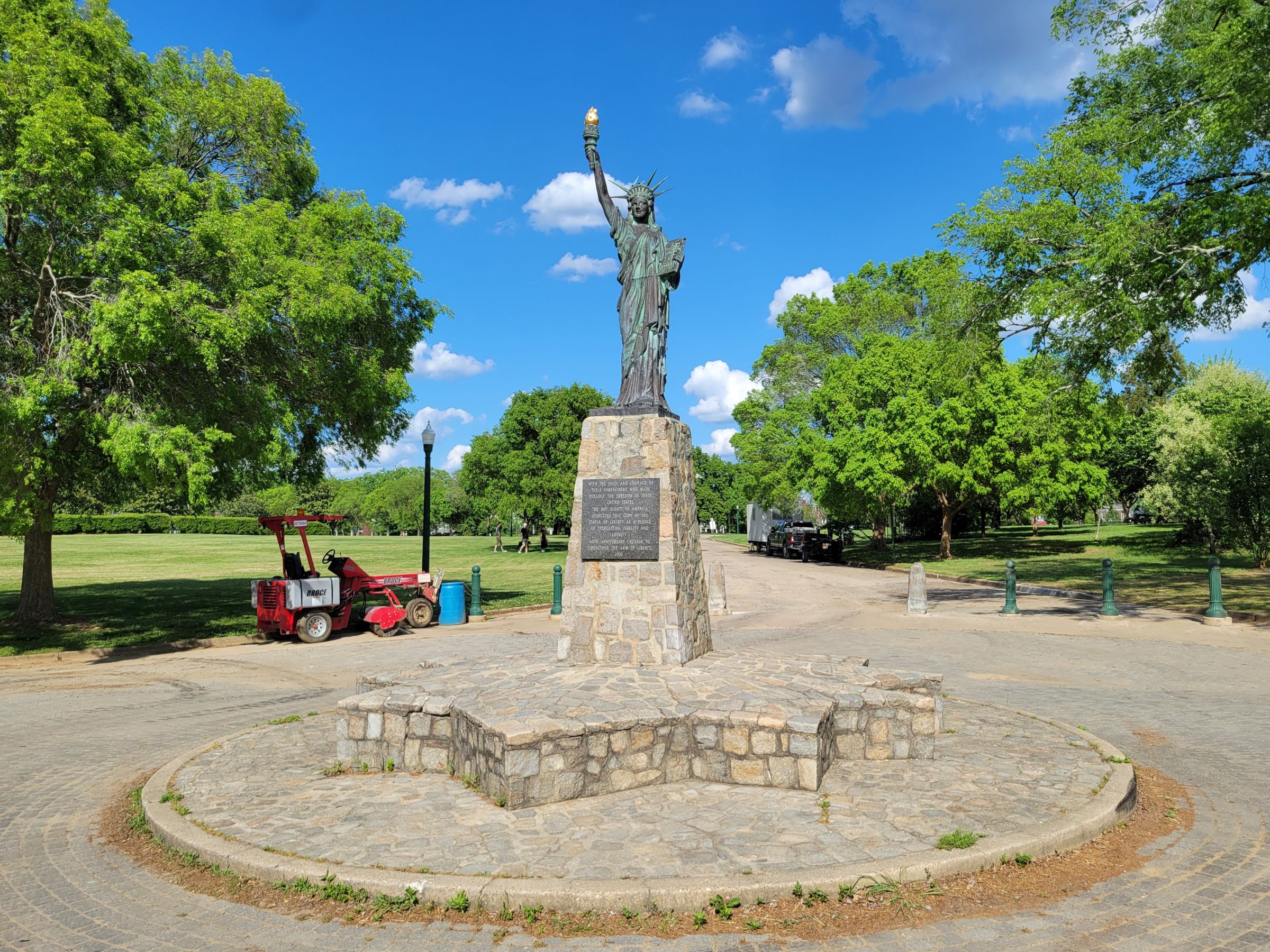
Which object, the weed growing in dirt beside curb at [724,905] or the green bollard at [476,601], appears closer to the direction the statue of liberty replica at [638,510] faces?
the weed growing in dirt beside curb

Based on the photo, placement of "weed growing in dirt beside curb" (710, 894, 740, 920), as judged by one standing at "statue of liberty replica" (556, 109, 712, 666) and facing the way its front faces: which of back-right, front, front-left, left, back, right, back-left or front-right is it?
front

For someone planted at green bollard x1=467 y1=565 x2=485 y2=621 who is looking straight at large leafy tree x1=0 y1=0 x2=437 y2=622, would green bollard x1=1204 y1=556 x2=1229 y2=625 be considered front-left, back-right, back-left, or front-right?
back-left

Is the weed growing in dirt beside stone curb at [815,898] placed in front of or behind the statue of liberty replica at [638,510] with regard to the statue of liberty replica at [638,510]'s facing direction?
in front

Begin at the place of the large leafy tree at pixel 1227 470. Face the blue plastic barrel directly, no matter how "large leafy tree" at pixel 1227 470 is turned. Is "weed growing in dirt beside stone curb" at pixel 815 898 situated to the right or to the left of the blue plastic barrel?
left

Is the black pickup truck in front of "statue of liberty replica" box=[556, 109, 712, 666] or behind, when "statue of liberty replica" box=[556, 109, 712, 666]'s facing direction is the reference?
behind

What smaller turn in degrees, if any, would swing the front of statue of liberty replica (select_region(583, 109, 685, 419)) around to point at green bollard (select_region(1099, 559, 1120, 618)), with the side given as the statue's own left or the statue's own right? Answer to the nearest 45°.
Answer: approximately 135° to the statue's own left

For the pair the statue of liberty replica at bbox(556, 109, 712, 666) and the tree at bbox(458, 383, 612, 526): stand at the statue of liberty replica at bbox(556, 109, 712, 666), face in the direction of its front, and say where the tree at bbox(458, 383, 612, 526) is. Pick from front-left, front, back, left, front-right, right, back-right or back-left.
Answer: back

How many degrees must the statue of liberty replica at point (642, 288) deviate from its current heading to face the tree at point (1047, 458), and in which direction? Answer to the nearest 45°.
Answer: approximately 135° to its left

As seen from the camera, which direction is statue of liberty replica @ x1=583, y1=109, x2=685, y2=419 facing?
toward the camera

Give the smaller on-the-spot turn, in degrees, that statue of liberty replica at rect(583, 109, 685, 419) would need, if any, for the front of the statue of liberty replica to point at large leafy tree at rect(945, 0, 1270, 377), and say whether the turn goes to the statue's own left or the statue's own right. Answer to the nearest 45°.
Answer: approximately 135° to the statue's own left
